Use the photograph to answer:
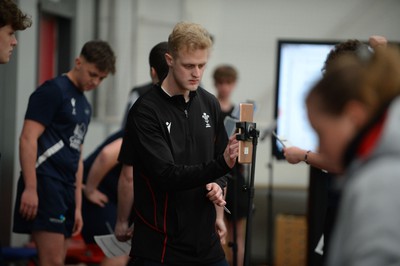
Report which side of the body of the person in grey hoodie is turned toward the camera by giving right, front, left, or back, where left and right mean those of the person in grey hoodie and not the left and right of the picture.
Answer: left

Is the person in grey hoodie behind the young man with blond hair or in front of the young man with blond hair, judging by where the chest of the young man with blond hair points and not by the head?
in front

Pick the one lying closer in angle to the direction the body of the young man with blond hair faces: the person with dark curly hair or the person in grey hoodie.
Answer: the person in grey hoodie

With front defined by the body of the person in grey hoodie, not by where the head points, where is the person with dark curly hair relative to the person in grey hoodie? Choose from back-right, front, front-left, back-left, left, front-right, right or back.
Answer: front-right

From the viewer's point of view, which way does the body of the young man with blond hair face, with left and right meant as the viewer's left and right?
facing the viewer and to the right of the viewer

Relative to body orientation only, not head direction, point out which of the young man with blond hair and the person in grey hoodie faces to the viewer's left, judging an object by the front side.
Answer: the person in grey hoodie
